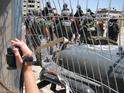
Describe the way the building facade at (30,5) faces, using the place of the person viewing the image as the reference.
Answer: facing the viewer

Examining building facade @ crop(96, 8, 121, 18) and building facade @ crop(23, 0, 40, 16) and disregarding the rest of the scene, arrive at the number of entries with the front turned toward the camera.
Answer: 2

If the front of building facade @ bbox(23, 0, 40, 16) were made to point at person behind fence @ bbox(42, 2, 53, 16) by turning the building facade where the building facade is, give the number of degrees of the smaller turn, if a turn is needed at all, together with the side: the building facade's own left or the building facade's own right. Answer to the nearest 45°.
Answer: approximately 45° to the building facade's own left
